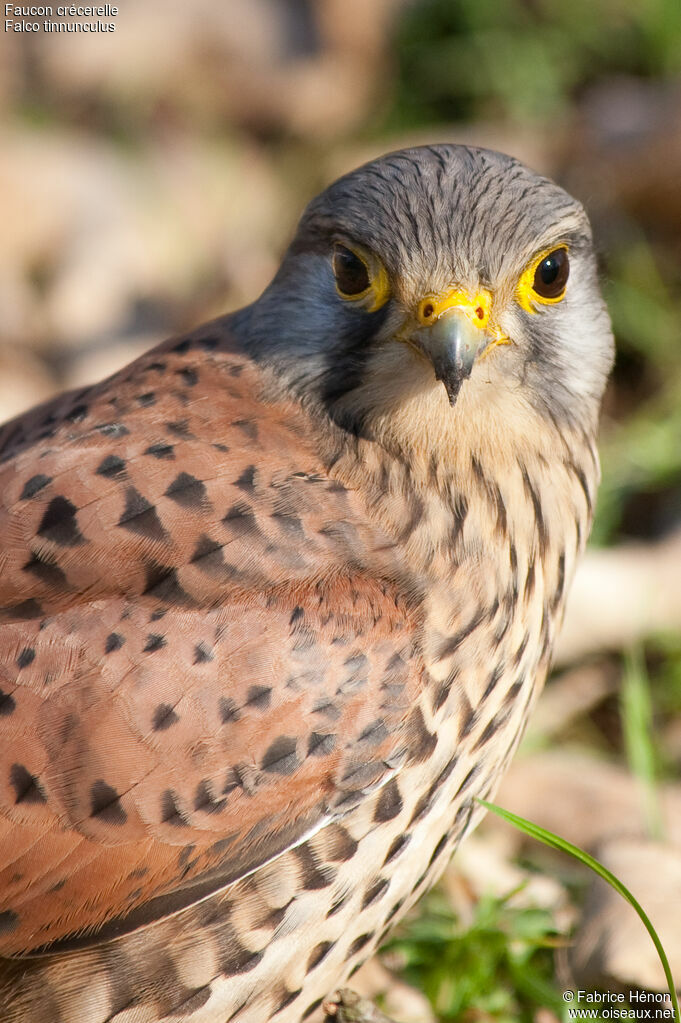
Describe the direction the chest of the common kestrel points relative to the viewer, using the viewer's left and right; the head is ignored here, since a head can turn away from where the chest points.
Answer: facing to the right of the viewer

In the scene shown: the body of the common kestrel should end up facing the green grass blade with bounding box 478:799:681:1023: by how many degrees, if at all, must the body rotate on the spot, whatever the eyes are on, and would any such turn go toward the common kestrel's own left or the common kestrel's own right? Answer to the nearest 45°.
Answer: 0° — it already faces it

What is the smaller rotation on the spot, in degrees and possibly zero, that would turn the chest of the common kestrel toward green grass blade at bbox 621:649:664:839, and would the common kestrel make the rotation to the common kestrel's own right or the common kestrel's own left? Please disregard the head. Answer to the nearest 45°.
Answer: approximately 45° to the common kestrel's own left
